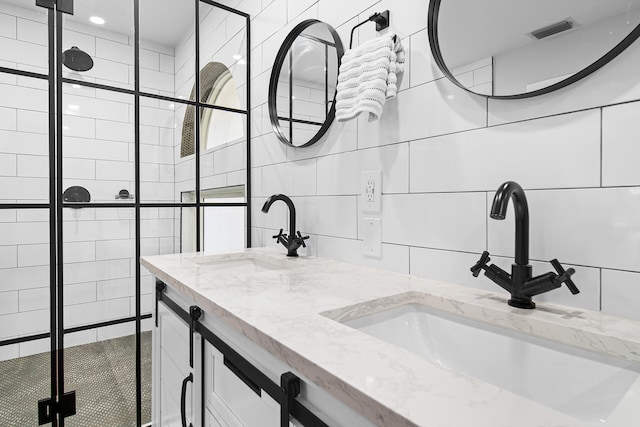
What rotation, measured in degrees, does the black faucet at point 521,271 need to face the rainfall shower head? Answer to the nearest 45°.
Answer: approximately 45° to its right

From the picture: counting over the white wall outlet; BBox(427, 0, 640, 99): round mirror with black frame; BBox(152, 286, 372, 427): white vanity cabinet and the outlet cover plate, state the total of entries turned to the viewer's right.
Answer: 0

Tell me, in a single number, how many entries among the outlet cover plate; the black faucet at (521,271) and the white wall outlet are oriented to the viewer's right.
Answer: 0

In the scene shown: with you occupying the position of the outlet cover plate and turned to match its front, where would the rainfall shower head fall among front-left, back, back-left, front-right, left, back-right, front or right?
front-right

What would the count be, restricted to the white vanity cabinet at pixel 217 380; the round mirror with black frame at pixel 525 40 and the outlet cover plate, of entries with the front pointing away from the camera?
0

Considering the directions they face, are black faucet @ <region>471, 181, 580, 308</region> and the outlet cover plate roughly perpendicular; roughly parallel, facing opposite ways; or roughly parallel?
roughly parallel

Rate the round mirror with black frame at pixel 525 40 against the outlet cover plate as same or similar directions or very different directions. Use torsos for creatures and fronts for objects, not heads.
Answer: same or similar directions

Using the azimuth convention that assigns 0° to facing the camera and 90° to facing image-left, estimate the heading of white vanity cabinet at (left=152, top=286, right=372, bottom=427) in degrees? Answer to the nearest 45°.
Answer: approximately 45°

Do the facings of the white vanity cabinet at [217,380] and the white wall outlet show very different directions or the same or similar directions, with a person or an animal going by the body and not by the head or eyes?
same or similar directions

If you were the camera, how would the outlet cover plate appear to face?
facing the viewer and to the left of the viewer

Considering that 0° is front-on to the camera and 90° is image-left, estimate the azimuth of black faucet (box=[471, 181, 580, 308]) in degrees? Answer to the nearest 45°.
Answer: approximately 45°

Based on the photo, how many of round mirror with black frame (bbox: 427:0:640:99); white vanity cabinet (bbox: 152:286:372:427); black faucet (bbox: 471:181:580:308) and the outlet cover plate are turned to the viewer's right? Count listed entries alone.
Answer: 0

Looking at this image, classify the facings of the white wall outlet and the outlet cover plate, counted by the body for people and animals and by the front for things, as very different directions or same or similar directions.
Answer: same or similar directions
